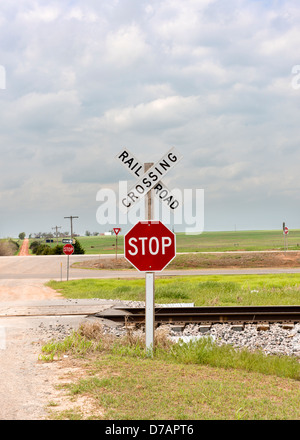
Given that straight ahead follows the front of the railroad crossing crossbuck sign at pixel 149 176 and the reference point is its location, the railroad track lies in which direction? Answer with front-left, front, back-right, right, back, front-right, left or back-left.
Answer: back

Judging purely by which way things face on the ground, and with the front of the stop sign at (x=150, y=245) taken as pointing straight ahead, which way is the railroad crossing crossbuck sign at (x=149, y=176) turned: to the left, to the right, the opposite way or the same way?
the same way

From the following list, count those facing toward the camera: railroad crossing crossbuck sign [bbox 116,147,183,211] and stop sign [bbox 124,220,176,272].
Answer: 2

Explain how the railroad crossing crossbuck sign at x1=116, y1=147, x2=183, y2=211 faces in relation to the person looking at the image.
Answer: facing the viewer

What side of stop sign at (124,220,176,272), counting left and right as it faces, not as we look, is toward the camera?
front

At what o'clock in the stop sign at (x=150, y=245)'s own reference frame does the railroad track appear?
The railroad track is roughly at 6 o'clock from the stop sign.
